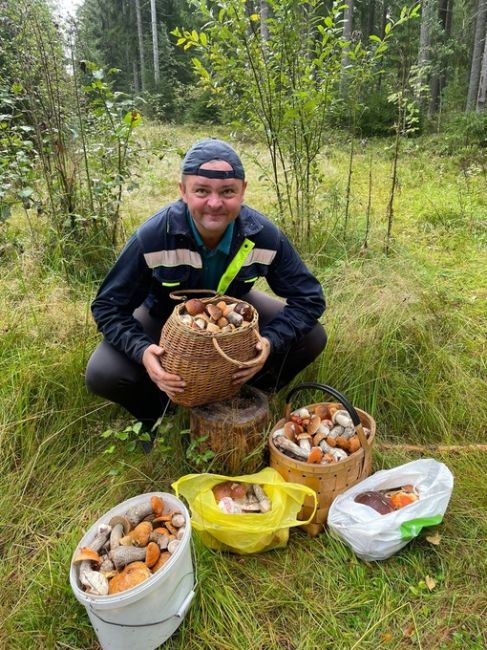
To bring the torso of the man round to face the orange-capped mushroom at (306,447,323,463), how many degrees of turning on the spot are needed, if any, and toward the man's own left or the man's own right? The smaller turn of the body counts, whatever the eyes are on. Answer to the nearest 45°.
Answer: approximately 45° to the man's own left

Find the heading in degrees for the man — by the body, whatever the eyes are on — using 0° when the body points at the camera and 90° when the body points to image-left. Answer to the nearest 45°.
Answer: approximately 0°

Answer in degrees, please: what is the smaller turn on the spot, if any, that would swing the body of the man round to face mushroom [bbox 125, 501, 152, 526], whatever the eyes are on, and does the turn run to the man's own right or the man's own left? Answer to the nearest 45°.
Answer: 0° — they already face it

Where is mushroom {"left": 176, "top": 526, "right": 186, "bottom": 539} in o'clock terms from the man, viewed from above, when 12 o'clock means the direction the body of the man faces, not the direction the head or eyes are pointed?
The mushroom is roughly at 12 o'clock from the man.

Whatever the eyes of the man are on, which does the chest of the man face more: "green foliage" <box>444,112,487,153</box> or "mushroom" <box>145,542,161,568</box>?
the mushroom

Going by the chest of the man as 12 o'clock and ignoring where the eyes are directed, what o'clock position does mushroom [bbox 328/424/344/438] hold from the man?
The mushroom is roughly at 10 o'clock from the man.

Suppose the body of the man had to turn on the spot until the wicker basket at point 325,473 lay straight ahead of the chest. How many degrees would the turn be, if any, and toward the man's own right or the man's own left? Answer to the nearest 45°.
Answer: approximately 45° to the man's own left

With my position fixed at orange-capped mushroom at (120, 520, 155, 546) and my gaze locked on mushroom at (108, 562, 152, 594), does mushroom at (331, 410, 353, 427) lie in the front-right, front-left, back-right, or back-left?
back-left

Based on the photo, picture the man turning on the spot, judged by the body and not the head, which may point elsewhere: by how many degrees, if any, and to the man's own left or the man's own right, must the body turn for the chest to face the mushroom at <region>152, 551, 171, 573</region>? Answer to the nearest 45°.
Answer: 0° — they already face it
